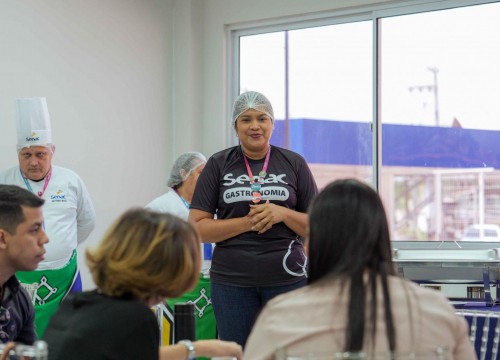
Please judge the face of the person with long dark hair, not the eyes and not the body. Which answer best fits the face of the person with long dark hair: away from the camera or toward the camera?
away from the camera

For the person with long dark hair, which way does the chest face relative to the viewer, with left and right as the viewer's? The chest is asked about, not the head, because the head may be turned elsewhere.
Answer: facing away from the viewer

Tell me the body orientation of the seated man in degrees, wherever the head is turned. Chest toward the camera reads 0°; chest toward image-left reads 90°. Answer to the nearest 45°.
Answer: approximately 270°

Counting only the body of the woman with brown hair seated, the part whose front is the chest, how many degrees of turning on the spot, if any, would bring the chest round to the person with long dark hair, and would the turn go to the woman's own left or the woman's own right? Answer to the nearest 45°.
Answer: approximately 90° to the woman's own right

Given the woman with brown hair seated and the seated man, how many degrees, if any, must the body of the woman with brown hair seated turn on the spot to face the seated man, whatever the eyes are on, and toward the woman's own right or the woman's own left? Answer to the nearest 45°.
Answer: approximately 90° to the woman's own left

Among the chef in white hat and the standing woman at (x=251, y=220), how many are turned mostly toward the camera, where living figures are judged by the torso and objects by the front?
2

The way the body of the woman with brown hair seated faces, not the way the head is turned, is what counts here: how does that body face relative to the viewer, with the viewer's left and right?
facing away from the viewer and to the right of the viewer
